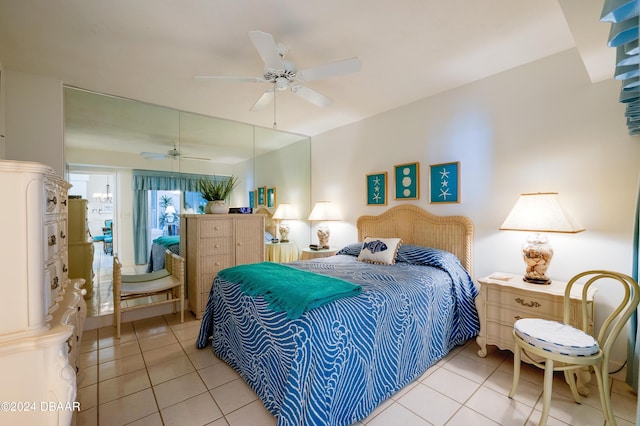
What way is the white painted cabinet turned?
to the viewer's right

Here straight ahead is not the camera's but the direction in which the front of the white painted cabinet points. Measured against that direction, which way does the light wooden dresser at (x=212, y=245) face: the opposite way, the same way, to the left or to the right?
to the right

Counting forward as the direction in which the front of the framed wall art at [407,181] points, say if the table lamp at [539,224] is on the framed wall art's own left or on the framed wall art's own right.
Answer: on the framed wall art's own left

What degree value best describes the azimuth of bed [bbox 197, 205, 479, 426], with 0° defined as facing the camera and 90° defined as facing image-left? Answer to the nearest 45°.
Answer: approximately 45°

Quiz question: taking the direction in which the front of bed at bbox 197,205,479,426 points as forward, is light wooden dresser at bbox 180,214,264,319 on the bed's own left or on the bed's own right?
on the bed's own right
